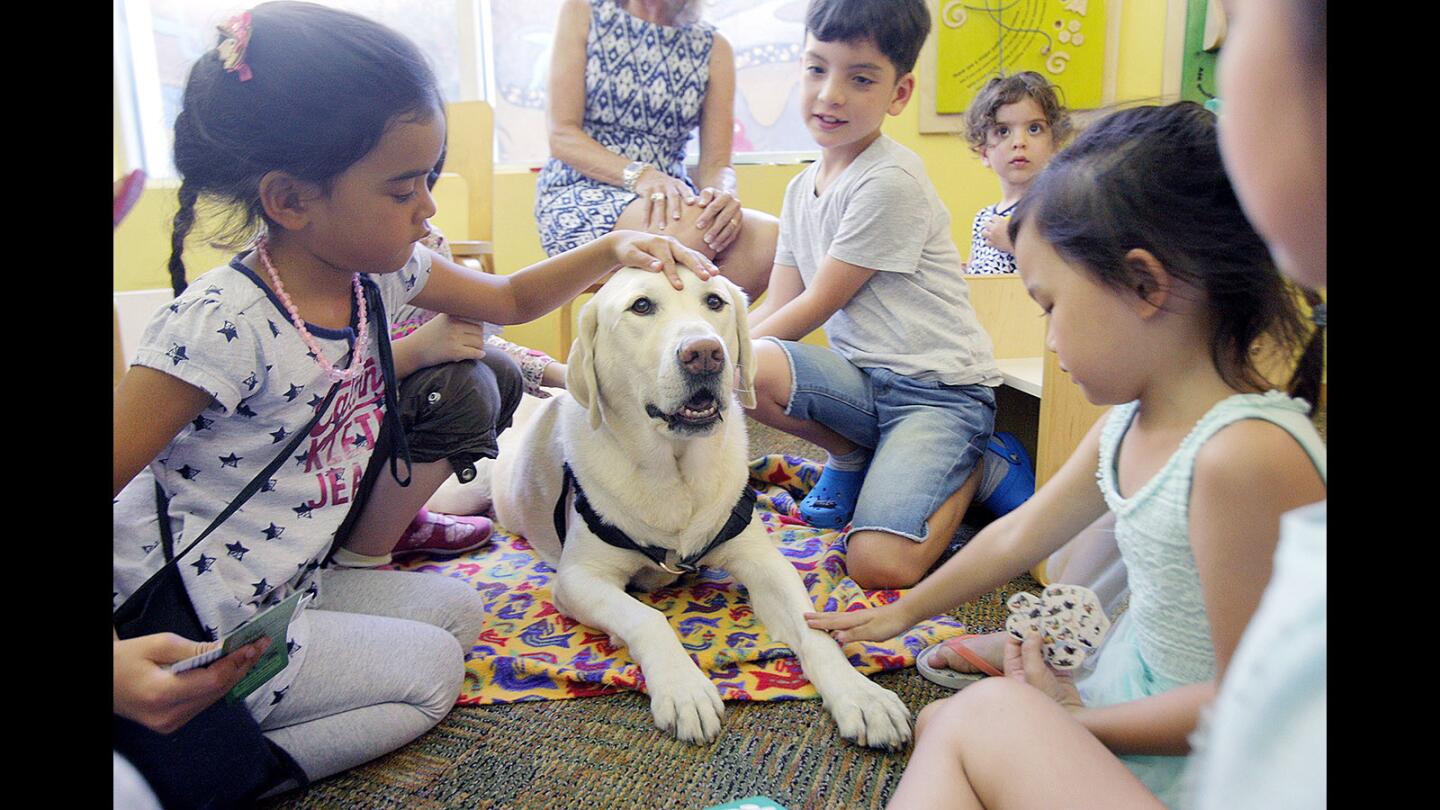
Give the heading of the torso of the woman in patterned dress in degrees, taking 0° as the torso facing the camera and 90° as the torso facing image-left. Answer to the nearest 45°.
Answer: approximately 315°

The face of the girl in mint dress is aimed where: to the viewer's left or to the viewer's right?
to the viewer's left

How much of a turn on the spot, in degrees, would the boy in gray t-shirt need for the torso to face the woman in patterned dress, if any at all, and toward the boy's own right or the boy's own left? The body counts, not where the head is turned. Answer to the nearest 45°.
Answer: approximately 90° to the boy's own right

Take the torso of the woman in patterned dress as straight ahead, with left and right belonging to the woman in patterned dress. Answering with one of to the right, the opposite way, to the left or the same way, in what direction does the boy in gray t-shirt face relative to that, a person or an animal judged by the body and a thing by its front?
to the right

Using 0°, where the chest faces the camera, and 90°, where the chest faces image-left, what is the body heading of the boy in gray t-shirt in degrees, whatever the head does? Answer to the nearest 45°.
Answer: approximately 45°
